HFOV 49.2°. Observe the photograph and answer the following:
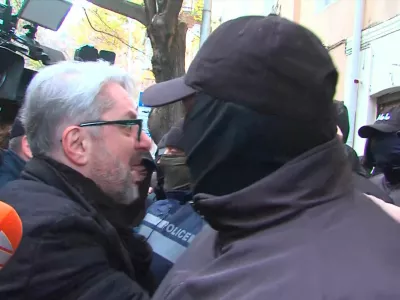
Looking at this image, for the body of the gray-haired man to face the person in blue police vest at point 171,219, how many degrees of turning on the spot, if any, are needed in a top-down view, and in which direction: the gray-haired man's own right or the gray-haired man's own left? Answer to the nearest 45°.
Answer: approximately 45° to the gray-haired man's own left

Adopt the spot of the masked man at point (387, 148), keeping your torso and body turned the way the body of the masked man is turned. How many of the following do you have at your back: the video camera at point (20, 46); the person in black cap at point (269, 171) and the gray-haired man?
0

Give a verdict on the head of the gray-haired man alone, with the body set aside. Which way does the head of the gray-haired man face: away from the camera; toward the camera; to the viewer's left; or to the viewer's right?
to the viewer's right

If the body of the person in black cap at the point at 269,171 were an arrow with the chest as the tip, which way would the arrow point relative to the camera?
to the viewer's left

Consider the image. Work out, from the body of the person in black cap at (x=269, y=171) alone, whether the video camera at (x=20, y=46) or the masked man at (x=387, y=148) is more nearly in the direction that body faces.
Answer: the video camera

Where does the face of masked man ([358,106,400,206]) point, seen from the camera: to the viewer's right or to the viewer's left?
to the viewer's left

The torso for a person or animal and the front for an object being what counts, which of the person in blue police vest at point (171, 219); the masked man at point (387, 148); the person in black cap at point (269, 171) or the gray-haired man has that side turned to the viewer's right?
the gray-haired man

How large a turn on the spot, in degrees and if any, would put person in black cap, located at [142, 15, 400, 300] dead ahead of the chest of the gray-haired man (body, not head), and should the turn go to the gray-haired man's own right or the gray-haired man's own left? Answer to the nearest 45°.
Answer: approximately 45° to the gray-haired man's own right

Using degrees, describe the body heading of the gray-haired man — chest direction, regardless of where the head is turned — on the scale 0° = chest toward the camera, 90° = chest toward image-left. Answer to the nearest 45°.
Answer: approximately 270°

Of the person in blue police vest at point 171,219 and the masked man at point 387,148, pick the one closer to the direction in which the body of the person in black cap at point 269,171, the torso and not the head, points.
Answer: the person in blue police vest

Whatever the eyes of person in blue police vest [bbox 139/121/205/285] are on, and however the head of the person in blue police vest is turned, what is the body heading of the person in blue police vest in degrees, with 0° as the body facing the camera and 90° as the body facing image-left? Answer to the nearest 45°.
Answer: approximately 45°

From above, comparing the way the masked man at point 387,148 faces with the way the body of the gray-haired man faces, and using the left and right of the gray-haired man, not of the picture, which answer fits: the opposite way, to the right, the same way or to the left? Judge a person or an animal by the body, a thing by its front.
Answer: the opposite way

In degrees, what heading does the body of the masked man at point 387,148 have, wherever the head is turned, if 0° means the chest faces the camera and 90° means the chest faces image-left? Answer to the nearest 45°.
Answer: approximately 45°

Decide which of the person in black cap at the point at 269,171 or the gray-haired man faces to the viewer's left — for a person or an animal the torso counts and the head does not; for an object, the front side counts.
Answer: the person in black cap

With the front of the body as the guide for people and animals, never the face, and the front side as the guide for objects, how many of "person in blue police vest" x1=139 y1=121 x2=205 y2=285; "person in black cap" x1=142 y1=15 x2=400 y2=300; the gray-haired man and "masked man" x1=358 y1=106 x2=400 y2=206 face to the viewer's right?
1

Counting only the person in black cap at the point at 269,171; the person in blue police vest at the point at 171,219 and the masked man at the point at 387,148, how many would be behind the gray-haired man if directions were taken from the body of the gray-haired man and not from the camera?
0
